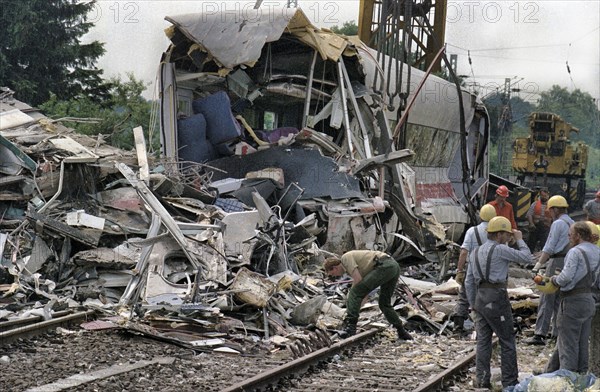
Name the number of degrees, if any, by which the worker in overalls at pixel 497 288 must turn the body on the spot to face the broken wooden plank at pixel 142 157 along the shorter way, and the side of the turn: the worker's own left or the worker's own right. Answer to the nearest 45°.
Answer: approximately 90° to the worker's own left

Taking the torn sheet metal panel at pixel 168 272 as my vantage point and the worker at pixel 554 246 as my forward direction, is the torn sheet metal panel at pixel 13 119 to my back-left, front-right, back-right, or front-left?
back-left

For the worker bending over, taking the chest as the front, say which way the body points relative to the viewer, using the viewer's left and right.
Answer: facing to the left of the viewer

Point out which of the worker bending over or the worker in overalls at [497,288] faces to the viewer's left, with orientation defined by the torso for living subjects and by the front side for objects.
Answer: the worker bending over

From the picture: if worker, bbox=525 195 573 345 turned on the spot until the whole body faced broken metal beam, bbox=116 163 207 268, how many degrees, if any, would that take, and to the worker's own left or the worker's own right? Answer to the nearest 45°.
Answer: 0° — they already face it

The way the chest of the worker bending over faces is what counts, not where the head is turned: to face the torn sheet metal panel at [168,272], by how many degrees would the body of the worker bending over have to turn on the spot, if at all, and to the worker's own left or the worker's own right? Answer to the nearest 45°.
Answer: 0° — they already face it

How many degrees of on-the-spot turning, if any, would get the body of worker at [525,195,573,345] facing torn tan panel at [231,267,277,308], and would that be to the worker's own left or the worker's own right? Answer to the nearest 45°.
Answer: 0° — they already face it

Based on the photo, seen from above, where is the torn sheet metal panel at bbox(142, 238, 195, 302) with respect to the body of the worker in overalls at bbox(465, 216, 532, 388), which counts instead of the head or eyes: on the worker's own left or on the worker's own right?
on the worker's own left

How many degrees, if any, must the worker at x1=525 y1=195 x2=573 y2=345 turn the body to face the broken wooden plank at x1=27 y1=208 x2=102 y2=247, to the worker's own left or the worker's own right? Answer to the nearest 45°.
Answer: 0° — they already face it

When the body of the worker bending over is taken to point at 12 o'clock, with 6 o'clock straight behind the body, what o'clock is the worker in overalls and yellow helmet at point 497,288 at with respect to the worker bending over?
The worker in overalls and yellow helmet is roughly at 8 o'clock from the worker bending over.

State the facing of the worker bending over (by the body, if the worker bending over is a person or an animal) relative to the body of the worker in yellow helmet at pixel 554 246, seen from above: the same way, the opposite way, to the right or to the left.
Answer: the same way

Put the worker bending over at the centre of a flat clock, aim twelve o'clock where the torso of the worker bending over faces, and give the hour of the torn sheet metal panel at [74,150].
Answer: The torn sheet metal panel is roughly at 1 o'clock from the worker bending over.

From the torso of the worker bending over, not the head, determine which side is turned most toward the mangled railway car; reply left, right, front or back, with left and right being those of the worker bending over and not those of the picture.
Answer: right

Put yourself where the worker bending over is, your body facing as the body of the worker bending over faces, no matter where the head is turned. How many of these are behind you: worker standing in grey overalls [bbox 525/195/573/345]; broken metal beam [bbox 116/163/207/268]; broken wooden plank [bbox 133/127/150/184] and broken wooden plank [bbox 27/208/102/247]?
1

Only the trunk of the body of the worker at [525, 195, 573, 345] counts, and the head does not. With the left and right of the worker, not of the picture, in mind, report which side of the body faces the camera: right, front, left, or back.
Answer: left

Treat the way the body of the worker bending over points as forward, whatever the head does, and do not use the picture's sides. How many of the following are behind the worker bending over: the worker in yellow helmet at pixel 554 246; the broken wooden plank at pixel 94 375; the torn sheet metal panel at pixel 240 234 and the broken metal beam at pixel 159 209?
1

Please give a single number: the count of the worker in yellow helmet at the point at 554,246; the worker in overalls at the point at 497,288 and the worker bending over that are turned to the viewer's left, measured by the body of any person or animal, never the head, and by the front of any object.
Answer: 2

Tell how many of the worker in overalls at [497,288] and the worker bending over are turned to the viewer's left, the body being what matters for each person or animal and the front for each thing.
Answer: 1
